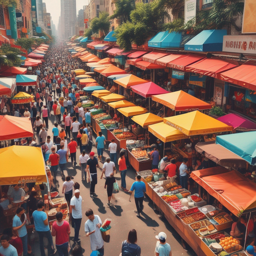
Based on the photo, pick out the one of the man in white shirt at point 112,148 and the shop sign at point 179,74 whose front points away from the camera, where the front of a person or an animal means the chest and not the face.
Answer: the man in white shirt

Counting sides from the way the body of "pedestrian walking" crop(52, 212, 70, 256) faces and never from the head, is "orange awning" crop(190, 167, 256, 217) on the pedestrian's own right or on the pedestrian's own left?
on the pedestrian's own right

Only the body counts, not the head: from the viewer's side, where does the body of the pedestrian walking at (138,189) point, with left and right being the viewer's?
facing away from the viewer

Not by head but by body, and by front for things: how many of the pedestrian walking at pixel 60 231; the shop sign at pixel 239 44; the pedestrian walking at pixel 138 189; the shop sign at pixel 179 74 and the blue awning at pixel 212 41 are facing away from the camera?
2

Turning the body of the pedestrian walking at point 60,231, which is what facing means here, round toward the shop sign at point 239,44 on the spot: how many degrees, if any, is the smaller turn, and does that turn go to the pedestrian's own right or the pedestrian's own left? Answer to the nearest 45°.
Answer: approximately 45° to the pedestrian's own right

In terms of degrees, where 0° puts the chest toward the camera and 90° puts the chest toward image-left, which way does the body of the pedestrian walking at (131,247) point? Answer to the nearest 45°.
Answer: approximately 180°

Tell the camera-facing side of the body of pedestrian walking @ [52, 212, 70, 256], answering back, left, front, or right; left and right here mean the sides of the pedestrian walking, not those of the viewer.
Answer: back

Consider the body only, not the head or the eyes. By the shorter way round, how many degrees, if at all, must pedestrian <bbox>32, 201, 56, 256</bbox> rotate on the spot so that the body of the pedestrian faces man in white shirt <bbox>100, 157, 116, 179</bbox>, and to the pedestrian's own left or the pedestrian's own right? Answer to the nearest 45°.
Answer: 0° — they already face them
